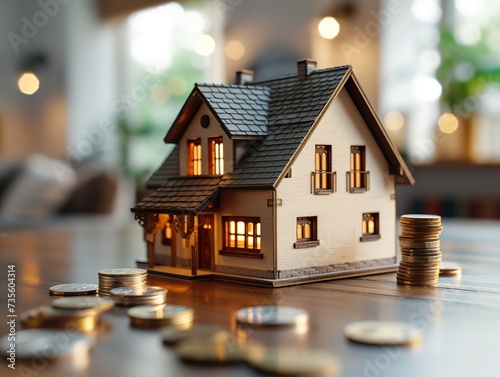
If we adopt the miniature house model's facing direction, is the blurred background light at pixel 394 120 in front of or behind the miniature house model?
behind

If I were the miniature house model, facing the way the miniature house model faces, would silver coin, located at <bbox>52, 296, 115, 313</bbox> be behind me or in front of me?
in front

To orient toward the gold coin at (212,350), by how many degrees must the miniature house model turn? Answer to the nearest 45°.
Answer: approximately 45° to its left

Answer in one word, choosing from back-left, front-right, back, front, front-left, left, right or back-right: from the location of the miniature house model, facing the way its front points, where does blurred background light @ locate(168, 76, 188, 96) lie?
back-right

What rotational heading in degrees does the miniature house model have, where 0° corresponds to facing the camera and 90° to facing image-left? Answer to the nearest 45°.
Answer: approximately 45°

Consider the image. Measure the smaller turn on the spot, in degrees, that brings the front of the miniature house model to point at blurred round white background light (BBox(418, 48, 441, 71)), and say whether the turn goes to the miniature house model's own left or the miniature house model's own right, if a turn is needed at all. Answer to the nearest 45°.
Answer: approximately 135° to the miniature house model's own right

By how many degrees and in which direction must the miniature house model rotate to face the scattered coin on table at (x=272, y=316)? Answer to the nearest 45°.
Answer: approximately 45° to its left

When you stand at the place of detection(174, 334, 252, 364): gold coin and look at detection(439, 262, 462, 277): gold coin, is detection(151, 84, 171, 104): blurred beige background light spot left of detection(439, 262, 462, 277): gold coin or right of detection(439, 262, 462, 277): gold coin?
left

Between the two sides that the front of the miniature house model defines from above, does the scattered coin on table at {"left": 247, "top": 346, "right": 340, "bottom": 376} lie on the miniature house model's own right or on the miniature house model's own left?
on the miniature house model's own left

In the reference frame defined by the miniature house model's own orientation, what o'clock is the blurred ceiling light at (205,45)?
The blurred ceiling light is roughly at 4 o'clock from the miniature house model.

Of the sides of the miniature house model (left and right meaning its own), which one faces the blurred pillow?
right

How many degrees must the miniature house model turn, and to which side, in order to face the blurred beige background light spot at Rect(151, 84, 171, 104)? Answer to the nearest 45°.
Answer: approximately 135° to its right

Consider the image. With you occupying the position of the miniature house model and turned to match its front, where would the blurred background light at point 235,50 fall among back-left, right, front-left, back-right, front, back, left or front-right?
back-right

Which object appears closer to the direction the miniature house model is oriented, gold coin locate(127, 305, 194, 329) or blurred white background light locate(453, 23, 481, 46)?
the gold coin

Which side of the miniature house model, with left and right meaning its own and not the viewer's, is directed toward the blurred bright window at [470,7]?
back

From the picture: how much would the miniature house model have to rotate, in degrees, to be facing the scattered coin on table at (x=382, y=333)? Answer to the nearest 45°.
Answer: approximately 45° to its left
